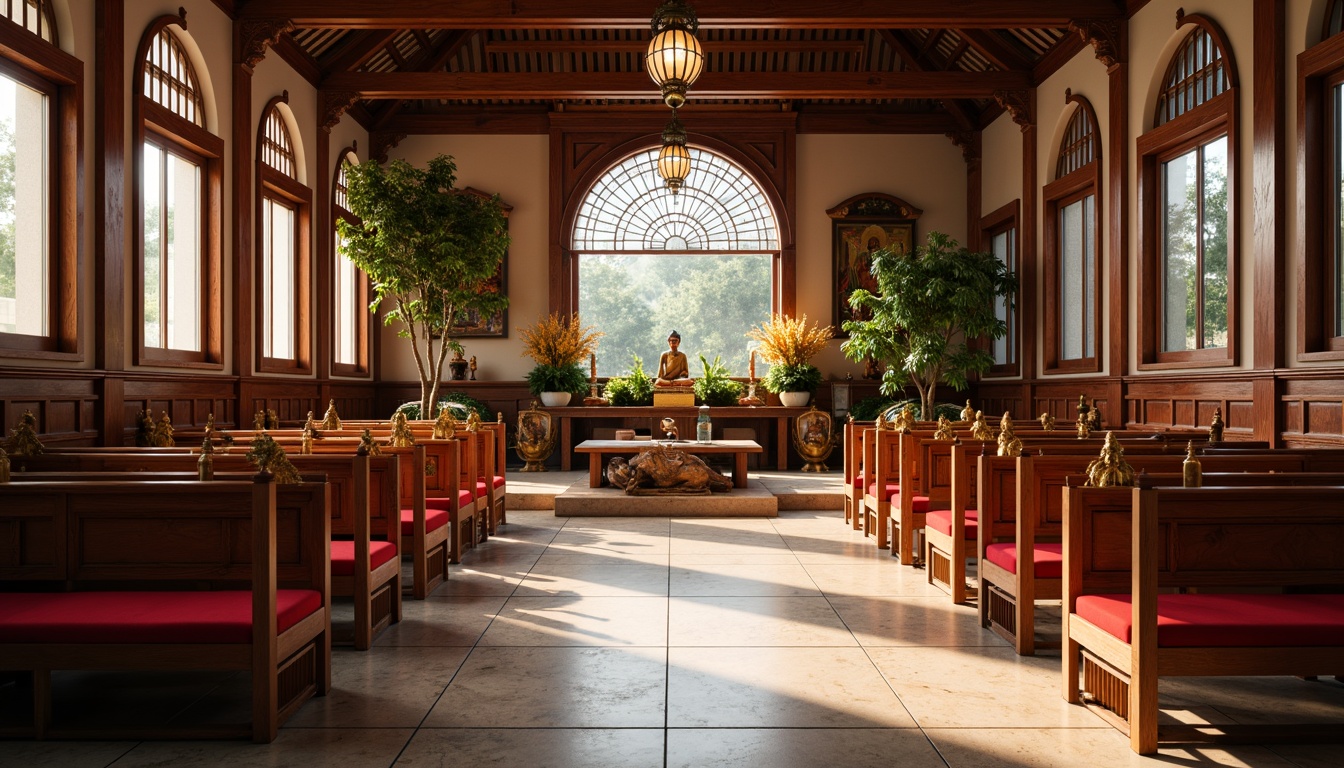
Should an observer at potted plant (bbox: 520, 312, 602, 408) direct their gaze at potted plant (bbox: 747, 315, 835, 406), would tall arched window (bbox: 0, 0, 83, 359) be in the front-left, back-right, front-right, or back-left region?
back-right

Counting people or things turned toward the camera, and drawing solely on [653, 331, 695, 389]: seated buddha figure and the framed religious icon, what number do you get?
2

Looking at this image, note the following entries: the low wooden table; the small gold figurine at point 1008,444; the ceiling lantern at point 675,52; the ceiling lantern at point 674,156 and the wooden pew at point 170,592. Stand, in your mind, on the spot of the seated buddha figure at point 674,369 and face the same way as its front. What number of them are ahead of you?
5

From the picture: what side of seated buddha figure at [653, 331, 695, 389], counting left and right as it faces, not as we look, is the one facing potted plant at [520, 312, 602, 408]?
right

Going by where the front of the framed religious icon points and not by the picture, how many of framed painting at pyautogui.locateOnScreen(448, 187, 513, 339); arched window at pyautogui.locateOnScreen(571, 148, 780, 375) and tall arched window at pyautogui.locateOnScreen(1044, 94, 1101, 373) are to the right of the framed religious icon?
2

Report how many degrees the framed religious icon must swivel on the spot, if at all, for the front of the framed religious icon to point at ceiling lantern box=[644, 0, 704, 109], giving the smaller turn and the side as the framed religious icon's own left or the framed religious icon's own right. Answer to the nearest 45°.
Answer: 0° — it already faces it

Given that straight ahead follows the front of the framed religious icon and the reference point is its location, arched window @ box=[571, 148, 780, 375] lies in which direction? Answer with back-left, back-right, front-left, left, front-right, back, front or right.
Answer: right

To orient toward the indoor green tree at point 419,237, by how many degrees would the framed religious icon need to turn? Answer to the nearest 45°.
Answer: approximately 45° to its right

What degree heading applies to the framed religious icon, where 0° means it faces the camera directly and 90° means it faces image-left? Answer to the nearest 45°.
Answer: approximately 0°

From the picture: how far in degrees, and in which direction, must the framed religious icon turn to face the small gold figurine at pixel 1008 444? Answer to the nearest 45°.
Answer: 0° — it already faces it

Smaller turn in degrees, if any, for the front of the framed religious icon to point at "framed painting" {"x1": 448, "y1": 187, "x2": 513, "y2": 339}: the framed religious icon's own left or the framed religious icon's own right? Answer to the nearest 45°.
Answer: approximately 90° to the framed religious icon's own right
